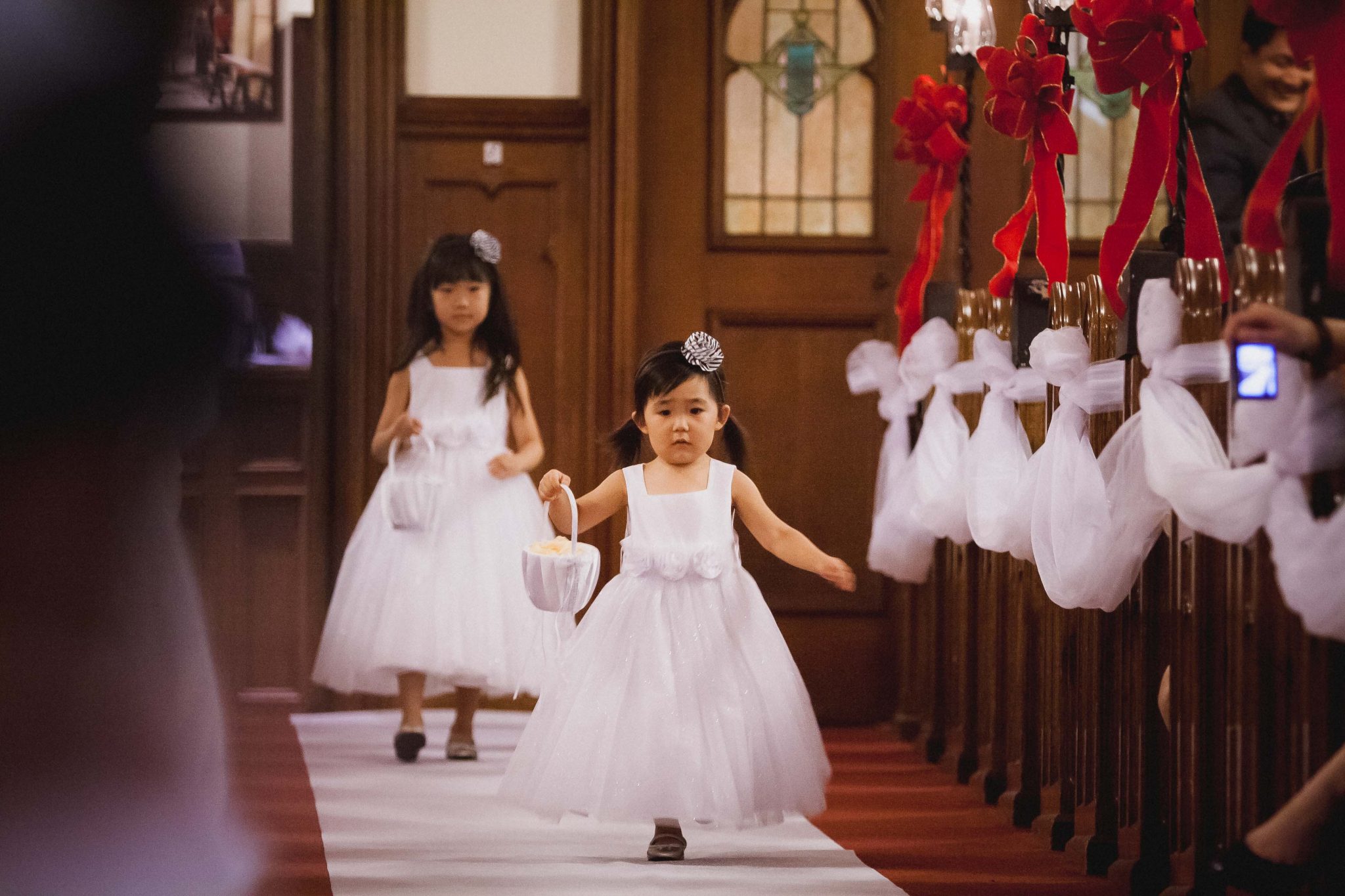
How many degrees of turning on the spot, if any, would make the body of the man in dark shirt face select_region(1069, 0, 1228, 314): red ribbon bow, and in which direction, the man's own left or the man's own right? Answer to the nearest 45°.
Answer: approximately 45° to the man's own right

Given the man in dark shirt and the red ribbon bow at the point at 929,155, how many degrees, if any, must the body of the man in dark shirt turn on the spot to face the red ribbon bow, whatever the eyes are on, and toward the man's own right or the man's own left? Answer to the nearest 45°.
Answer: approximately 90° to the man's own right

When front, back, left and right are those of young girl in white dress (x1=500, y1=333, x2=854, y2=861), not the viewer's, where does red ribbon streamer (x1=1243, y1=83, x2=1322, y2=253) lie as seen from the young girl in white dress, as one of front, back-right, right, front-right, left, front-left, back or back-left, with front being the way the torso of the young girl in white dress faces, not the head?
front-left

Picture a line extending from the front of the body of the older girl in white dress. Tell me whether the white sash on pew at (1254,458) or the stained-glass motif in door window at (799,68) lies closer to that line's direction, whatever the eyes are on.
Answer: the white sash on pew

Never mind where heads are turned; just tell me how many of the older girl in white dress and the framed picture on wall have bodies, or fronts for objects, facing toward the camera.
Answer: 2

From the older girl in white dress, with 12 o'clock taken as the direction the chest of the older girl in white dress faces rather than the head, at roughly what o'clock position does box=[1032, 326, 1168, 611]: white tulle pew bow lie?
The white tulle pew bow is roughly at 11 o'clock from the older girl in white dress.

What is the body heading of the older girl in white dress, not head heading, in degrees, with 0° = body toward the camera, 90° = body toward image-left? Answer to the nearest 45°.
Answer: approximately 0°
